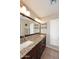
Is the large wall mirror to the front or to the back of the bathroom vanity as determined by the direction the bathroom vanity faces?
to the back

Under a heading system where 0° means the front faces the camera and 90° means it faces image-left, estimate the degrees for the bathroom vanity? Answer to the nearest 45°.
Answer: approximately 315°
